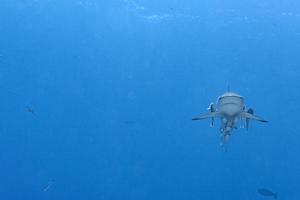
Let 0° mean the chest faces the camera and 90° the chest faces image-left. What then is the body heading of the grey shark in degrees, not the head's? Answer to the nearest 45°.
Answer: approximately 0°

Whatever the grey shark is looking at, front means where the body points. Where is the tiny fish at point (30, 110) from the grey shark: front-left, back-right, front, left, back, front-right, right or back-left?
back-right
